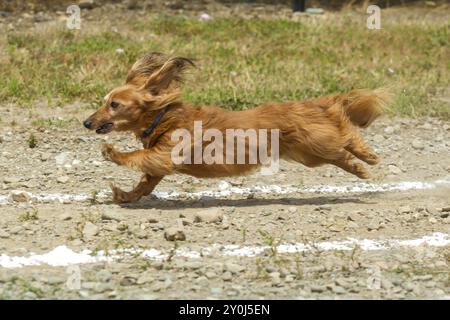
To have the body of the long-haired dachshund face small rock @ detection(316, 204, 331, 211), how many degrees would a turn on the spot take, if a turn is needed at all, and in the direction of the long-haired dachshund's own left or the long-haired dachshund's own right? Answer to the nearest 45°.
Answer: approximately 180°

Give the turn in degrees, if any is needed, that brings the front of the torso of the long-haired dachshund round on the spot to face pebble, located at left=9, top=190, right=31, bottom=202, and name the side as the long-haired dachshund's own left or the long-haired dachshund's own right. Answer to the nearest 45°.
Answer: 0° — it already faces it

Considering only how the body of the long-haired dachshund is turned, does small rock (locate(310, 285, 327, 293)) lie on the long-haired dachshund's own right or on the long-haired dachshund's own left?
on the long-haired dachshund's own left

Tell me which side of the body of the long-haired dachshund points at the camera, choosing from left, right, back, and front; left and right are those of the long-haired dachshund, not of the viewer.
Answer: left

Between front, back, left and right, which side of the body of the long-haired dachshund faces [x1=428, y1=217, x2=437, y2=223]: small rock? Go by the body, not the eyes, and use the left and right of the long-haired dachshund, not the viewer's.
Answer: back

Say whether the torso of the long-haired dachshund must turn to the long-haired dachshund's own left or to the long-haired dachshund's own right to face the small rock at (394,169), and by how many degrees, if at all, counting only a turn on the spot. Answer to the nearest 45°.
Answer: approximately 135° to the long-haired dachshund's own right

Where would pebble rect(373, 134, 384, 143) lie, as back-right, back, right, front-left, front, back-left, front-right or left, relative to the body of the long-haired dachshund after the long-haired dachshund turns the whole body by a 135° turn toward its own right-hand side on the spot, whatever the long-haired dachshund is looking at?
front

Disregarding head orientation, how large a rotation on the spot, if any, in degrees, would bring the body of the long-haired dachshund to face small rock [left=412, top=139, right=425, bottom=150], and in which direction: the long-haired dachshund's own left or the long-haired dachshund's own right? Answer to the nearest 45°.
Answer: approximately 135° to the long-haired dachshund's own right

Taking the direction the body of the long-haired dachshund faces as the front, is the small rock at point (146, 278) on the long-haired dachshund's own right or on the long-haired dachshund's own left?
on the long-haired dachshund's own left

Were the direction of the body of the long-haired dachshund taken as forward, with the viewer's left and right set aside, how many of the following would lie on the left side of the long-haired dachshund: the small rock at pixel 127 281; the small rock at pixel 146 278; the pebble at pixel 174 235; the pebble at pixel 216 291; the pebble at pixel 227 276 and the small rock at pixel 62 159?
5
